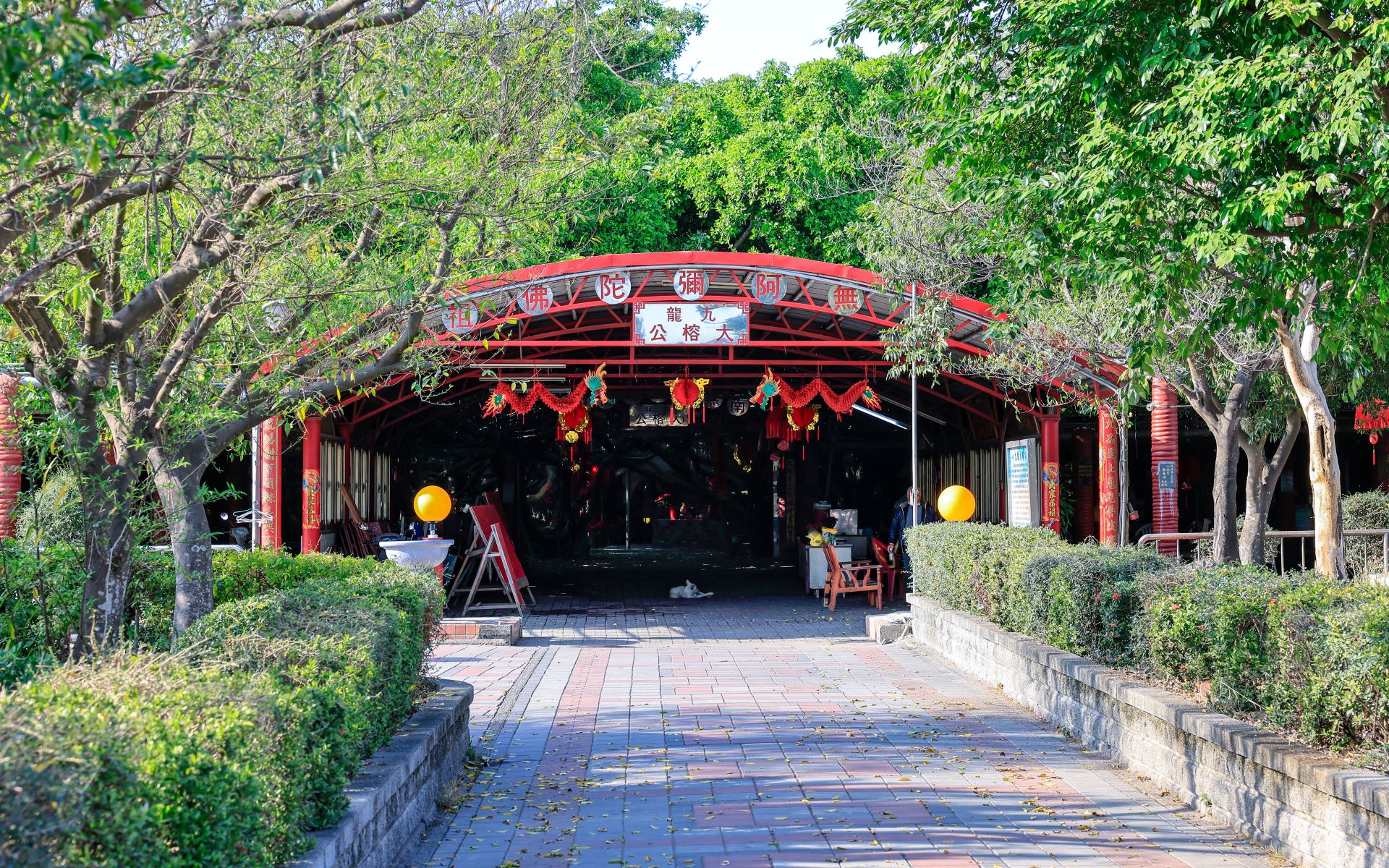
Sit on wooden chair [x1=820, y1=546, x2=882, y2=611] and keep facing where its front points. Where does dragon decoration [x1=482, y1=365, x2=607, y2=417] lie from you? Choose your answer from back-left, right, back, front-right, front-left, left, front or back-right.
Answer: back

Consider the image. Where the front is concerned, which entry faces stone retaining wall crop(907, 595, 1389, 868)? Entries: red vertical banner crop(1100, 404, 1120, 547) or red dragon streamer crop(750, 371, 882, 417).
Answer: the red vertical banner

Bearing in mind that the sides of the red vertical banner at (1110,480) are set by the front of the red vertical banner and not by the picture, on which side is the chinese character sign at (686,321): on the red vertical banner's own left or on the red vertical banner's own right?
on the red vertical banner's own right

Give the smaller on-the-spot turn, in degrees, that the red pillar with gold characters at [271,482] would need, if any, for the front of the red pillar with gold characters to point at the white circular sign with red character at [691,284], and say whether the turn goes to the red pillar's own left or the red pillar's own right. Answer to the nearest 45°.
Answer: approximately 45° to the red pillar's own left

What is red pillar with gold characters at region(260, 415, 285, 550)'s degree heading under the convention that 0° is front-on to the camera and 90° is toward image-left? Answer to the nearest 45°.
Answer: approximately 0°

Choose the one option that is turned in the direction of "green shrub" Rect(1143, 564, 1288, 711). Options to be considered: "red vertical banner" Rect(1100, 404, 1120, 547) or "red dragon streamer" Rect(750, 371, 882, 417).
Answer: the red vertical banner

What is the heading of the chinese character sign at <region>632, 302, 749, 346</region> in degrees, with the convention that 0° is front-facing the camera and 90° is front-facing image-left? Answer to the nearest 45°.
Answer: approximately 0°
